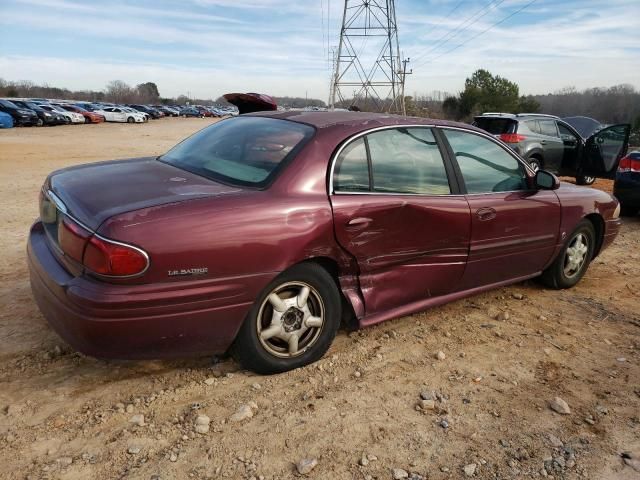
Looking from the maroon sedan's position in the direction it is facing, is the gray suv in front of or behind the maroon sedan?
in front

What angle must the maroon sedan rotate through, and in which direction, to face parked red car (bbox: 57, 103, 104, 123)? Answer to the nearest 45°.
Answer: approximately 90° to its left

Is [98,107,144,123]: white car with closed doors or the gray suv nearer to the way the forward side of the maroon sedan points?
the gray suv

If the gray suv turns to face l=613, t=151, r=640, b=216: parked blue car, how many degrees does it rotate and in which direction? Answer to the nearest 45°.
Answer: approximately 135° to its right

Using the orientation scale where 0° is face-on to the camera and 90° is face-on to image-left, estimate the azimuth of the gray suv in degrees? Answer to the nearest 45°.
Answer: approximately 225°

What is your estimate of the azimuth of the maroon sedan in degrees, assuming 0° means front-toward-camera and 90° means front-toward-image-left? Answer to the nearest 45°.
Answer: approximately 225°

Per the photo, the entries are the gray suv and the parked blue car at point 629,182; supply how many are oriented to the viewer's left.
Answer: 0

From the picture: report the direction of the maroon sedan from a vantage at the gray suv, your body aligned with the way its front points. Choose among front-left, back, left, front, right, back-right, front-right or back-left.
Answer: back-right

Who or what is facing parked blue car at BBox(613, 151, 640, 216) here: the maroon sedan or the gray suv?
the maroon sedan

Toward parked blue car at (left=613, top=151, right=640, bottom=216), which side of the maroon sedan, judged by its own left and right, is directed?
front

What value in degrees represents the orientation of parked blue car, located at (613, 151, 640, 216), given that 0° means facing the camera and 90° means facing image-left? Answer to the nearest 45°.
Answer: approximately 225°
